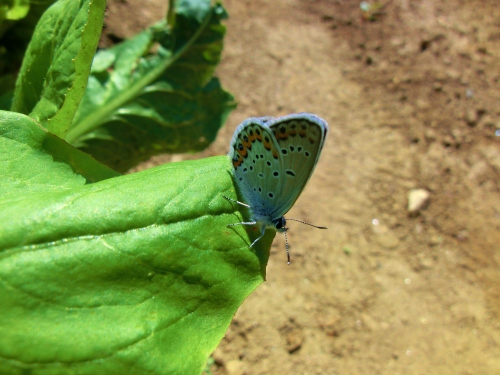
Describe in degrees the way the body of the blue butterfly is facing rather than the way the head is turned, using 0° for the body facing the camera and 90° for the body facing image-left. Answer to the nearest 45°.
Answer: approximately 270°

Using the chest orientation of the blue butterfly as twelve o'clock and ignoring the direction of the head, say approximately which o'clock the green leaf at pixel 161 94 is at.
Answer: The green leaf is roughly at 8 o'clock from the blue butterfly.

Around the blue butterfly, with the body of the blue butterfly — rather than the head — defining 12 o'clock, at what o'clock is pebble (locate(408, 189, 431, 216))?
The pebble is roughly at 10 o'clock from the blue butterfly.

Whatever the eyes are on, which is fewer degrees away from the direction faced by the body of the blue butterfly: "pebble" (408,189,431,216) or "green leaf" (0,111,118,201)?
the pebble

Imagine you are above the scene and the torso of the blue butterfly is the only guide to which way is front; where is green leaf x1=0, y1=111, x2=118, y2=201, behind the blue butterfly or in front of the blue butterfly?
behind

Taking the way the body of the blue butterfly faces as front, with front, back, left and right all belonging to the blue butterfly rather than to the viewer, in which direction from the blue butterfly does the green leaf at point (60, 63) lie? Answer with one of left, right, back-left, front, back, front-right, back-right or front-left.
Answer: back

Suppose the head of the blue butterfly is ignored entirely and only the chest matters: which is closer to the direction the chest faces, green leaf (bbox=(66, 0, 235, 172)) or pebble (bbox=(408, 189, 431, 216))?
the pebble
